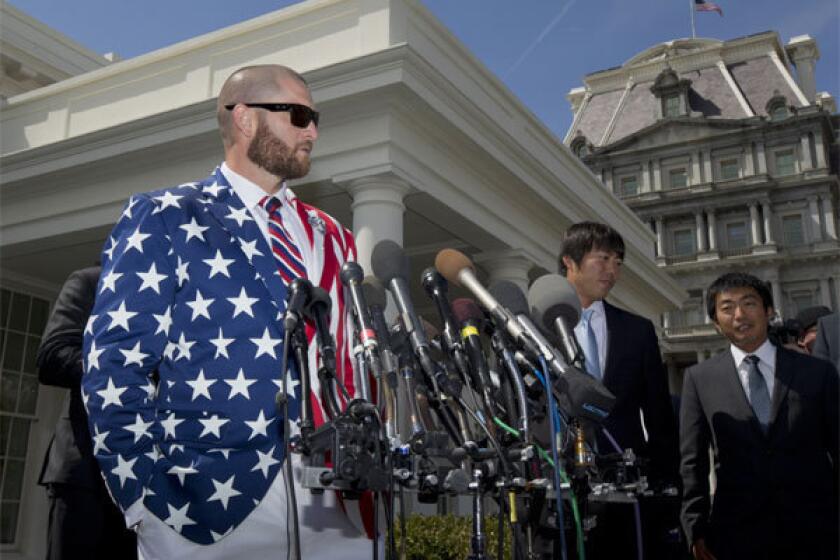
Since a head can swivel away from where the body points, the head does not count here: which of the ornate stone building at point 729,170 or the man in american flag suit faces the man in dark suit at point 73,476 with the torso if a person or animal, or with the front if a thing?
the ornate stone building

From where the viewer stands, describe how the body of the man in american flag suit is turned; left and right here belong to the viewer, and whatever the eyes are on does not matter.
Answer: facing the viewer and to the right of the viewer

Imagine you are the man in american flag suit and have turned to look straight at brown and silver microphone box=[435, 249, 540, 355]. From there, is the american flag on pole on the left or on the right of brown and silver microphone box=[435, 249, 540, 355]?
left

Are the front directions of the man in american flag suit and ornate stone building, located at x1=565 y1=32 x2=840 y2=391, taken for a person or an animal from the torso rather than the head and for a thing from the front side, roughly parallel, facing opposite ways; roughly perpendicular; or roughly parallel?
roughly perpendicular

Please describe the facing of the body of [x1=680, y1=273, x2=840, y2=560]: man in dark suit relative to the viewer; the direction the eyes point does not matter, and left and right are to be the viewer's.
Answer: facing the viewer

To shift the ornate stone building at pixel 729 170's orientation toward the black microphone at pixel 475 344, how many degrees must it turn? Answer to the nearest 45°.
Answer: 0° — it already faces it

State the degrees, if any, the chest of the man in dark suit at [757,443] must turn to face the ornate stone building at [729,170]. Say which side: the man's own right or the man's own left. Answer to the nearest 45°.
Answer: approximately 180°

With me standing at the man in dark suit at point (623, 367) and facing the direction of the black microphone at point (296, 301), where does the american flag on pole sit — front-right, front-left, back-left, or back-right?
back-right

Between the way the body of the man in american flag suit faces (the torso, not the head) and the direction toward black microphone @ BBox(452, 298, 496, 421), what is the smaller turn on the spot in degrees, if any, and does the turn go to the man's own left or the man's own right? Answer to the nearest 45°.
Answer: approximately 45° to the man's own left

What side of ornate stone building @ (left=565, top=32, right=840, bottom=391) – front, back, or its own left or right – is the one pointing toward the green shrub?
front

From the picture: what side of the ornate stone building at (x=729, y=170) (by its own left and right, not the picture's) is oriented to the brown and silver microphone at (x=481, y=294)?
front

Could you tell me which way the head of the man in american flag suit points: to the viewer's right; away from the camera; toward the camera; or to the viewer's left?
to the viewer's right

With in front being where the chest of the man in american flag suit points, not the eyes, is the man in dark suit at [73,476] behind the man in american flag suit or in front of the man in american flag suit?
behind

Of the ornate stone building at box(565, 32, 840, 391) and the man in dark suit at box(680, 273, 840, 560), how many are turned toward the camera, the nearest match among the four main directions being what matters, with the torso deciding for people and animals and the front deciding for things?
2

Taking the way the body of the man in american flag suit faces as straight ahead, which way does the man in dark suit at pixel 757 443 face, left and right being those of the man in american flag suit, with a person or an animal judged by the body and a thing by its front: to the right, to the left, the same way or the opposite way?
to the right

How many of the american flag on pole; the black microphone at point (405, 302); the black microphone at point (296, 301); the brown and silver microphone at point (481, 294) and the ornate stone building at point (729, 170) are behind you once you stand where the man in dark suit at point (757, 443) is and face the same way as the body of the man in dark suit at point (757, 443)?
2
